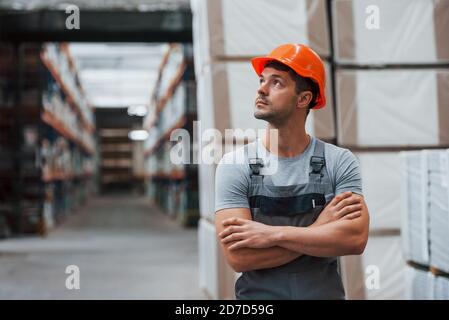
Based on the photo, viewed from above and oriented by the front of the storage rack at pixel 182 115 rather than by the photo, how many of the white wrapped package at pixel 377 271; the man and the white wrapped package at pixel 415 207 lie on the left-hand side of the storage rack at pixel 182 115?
3

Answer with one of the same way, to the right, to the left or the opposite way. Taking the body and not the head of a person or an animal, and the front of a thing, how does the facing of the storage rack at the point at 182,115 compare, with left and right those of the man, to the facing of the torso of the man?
to the right

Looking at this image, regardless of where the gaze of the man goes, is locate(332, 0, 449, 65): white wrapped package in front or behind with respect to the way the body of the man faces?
behind

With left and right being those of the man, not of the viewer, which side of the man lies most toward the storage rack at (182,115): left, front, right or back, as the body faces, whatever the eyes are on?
back

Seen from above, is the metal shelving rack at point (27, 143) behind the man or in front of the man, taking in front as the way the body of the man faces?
behind

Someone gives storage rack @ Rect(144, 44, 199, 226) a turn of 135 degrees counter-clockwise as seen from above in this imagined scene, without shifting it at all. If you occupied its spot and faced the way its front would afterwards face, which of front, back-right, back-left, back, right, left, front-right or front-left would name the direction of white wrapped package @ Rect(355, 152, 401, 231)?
front-right

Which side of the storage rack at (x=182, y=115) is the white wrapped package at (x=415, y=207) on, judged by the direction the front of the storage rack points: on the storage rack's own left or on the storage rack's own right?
on the storage rack's own left

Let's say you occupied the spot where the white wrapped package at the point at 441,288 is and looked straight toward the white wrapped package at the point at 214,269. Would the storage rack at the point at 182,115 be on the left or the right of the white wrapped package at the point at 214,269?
right

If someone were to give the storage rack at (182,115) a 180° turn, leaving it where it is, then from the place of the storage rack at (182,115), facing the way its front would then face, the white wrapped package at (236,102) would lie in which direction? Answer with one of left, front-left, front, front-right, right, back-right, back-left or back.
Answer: right

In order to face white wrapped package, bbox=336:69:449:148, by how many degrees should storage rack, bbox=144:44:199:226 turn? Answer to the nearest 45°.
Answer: approximately 90° to its left

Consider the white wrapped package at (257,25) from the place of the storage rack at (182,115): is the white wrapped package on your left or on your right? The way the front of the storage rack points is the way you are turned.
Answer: on your left

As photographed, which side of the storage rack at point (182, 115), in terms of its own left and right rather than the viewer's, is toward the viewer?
left

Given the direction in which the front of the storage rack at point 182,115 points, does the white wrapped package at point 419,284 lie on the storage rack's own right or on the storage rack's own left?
on the storage rack's own left

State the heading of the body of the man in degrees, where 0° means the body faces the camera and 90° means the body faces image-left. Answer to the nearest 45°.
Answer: approximately 0°

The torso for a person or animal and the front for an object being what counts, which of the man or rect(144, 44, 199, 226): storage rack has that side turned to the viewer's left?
the storage rack
